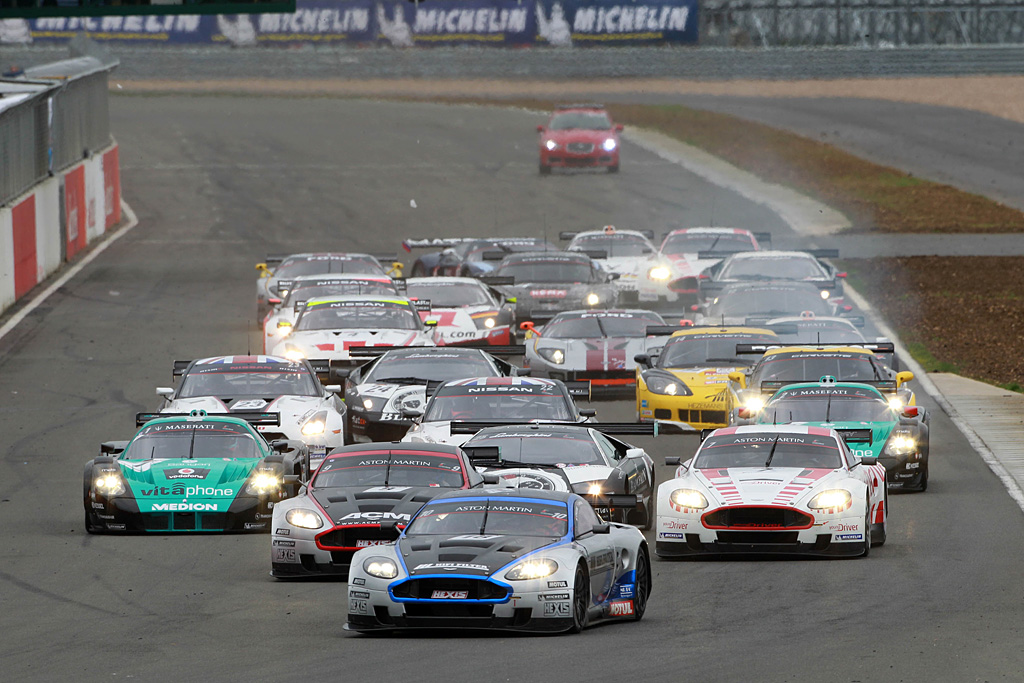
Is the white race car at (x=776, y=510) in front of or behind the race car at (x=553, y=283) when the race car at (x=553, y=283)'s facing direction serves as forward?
in front

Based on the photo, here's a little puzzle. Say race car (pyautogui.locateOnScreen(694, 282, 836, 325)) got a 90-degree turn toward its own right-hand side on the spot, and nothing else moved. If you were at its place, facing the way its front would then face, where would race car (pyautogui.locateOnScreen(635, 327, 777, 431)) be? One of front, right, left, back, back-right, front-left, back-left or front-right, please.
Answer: left

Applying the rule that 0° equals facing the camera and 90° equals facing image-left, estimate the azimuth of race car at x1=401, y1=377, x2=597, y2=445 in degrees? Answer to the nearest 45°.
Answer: approximately 0°

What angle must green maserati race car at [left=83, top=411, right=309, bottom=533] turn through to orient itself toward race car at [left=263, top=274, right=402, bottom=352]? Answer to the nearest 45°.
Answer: approximately 180°

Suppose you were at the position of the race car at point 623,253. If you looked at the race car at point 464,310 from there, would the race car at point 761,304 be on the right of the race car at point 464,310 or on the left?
left

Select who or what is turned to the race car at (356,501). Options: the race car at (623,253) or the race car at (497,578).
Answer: the race car at (623,253)

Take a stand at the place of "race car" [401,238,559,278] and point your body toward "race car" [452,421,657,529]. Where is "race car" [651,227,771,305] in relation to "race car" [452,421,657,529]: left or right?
left

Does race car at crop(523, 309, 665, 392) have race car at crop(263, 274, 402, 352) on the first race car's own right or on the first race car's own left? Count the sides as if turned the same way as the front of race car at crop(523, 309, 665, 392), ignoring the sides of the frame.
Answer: on the first race car's own right

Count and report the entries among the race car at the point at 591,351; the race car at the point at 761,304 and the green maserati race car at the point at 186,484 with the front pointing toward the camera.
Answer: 3

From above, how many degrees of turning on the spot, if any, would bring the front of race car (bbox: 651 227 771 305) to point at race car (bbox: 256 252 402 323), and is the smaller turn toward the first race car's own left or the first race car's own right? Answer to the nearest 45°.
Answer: approximately 45° to the first race car's own right

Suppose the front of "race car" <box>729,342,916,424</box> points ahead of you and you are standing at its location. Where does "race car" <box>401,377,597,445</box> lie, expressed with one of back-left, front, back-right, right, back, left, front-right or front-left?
front-right

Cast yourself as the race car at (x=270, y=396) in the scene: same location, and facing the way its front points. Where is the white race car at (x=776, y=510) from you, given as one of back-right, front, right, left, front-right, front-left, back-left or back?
front-left

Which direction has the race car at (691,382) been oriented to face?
toward the camera

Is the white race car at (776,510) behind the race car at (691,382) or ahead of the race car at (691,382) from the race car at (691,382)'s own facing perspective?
ahead

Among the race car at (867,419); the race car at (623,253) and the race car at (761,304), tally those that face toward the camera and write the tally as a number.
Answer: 3

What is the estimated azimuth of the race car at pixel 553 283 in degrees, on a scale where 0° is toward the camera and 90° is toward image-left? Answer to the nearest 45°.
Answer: approximately 0°

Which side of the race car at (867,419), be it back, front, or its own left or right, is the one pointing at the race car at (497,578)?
front

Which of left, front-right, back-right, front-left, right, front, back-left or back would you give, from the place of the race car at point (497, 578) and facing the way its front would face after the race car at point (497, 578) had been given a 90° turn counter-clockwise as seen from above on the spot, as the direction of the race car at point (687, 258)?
back-left

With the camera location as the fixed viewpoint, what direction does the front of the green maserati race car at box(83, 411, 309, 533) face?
facing the viewer

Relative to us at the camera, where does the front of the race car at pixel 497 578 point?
facing the viewer and to the left of the viewer
